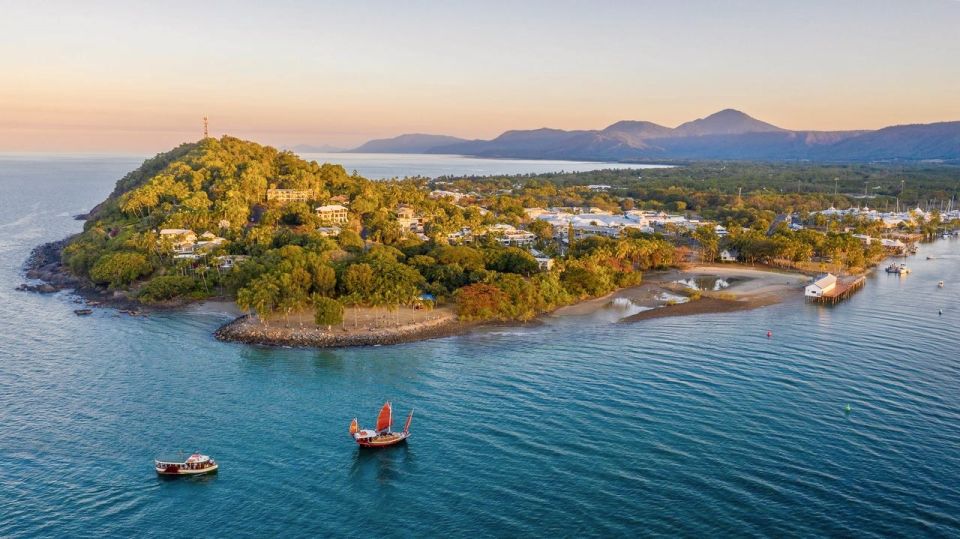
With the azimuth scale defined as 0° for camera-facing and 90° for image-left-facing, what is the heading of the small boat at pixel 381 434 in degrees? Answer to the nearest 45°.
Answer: approximately 270°

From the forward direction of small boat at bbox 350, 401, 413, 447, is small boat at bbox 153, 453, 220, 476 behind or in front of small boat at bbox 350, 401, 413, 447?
behind
